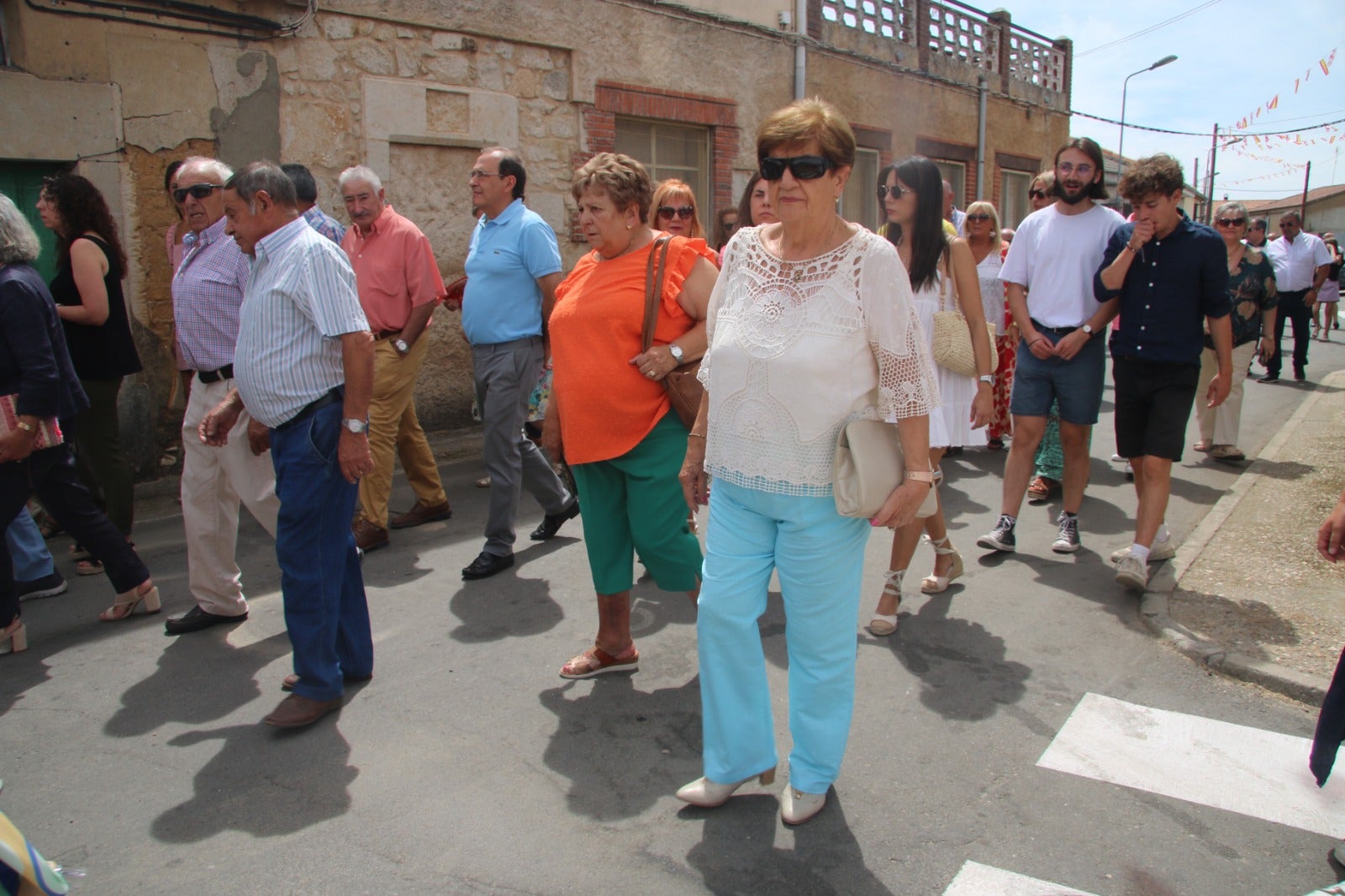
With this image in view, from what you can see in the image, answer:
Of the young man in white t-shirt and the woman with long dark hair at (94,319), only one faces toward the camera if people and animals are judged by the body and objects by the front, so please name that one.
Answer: the young man in white t-shirt

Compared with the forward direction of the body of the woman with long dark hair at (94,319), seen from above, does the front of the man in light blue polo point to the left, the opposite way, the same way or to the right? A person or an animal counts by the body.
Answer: the same way

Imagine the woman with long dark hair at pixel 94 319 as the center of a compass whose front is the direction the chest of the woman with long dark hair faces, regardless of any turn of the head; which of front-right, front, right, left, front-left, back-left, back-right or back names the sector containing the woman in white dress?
back-left

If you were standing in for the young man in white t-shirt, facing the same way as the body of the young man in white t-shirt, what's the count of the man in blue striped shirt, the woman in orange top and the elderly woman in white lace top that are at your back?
0

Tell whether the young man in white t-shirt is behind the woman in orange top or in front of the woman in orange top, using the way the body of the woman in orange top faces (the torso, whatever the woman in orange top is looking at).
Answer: behind

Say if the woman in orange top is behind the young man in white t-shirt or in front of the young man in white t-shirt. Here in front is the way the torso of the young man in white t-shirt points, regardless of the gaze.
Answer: in front

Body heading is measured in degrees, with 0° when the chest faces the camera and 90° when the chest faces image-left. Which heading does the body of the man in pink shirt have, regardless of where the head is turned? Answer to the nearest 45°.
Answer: approximately 45°

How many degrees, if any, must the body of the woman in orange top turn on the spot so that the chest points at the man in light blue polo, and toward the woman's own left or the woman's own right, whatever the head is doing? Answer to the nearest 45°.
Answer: approximately 135° to the woman's own right

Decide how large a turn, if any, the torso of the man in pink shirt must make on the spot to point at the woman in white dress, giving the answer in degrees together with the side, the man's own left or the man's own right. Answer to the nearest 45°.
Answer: approximately 90° to the man's own left

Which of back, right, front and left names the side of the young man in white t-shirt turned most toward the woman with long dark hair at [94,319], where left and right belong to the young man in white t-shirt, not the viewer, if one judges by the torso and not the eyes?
right

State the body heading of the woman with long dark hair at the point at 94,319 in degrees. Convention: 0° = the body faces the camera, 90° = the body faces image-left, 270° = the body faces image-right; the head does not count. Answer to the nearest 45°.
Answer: approximately 90°

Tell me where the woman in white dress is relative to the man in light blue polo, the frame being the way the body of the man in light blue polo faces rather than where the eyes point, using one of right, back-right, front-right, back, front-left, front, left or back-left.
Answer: left

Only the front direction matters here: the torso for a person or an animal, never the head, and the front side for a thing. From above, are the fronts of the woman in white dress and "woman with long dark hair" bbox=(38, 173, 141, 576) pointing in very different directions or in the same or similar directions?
same or similar directions

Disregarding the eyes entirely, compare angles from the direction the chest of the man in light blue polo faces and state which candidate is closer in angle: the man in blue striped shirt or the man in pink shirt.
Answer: the man in blue striped shirt

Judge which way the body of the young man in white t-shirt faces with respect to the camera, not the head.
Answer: toward the camera

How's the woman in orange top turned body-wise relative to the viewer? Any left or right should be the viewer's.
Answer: facing the viewer and to the left of the viewer

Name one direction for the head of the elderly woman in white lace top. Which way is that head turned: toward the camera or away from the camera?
toward the camera

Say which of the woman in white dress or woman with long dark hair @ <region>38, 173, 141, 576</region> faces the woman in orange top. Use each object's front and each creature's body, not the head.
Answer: the woman in white dress
